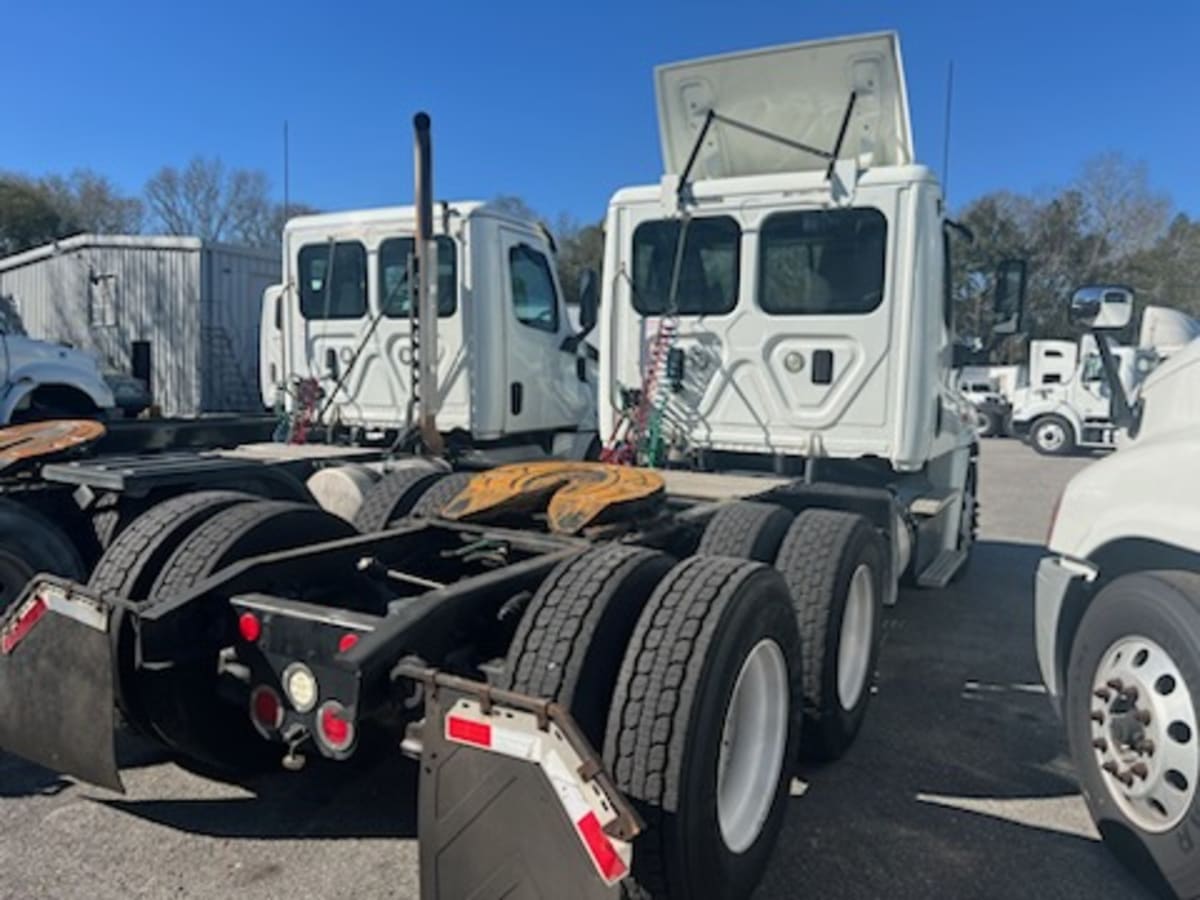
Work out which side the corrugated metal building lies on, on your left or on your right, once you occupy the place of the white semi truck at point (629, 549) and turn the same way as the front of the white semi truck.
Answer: on your left

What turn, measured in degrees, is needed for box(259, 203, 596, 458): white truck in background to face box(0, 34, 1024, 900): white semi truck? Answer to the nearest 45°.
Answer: approximately 135° to its right

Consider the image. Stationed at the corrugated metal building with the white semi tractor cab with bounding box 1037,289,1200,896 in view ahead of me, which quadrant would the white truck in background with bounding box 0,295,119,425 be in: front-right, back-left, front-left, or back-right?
front-right

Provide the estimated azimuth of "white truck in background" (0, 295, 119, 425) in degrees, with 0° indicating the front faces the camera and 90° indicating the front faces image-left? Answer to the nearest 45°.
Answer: approximately 270°

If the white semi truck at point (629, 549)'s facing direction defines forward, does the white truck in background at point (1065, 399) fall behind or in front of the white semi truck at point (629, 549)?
in front

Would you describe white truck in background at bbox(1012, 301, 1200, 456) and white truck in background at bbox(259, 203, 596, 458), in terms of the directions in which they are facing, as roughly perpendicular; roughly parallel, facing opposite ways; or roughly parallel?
roughly perpendicular

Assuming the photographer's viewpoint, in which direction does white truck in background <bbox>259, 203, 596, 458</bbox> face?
facing away from the viewer and to the right of the viewer

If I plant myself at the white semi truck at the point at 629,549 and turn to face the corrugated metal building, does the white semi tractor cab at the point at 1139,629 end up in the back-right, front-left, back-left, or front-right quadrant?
back-right

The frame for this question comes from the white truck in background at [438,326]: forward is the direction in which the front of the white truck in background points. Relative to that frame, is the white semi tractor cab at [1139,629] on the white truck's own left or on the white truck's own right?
on the white truck's own right

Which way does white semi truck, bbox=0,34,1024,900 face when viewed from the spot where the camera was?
facing away from the viewer and to the right of the viewer
